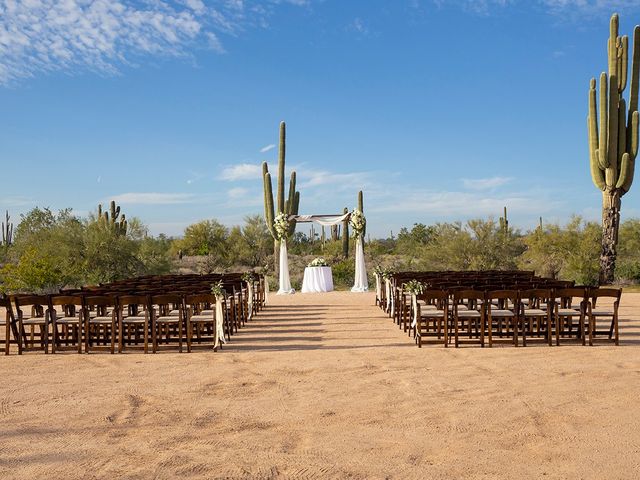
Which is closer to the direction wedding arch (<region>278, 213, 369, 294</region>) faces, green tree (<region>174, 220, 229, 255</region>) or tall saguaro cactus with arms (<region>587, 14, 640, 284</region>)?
the tall saguaro cactus with arms

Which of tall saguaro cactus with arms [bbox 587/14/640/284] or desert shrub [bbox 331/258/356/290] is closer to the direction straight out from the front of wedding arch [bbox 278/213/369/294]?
the tall saguaro cactus with arms

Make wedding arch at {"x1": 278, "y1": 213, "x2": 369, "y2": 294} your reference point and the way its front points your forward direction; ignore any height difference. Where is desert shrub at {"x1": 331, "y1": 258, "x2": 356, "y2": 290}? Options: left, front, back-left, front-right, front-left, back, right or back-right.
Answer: back

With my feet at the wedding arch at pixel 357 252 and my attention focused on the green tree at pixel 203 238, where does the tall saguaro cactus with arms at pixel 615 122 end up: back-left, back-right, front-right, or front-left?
back-right

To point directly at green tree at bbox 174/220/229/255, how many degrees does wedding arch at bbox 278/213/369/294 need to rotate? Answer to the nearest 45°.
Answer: approximately 135° to its right

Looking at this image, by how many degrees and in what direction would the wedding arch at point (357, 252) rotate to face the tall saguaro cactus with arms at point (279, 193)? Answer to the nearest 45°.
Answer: approximately 135° to its right

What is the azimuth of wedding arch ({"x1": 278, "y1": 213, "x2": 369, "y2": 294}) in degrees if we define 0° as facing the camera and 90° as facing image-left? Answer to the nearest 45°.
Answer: approximately 0°

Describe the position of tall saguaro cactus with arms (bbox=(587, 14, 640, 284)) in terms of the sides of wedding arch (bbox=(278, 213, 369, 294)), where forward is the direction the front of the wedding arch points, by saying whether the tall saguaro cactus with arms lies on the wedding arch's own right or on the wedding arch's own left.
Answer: on the wedding arch's own left

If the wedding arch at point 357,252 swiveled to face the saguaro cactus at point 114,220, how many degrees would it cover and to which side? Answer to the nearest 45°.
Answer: approximately 135° to its right
